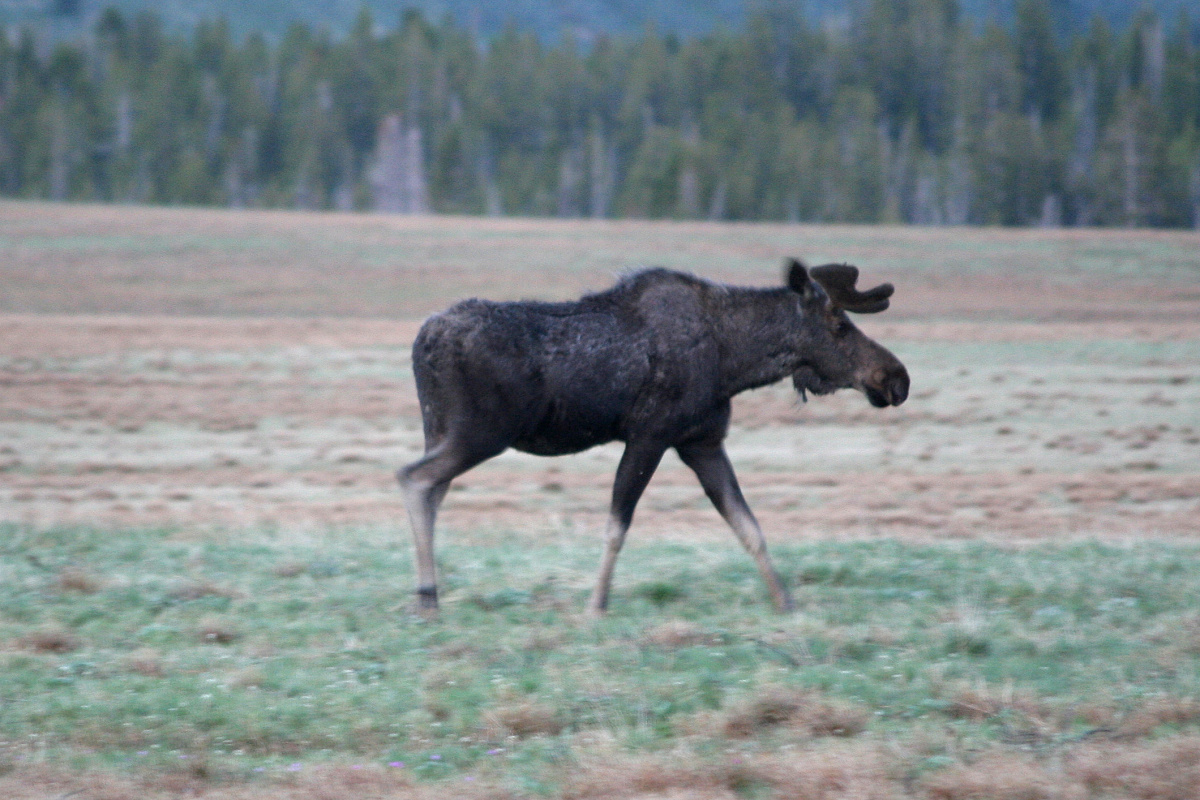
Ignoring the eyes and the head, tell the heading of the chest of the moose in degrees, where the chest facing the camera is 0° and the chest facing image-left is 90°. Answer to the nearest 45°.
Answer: approximately 270°
